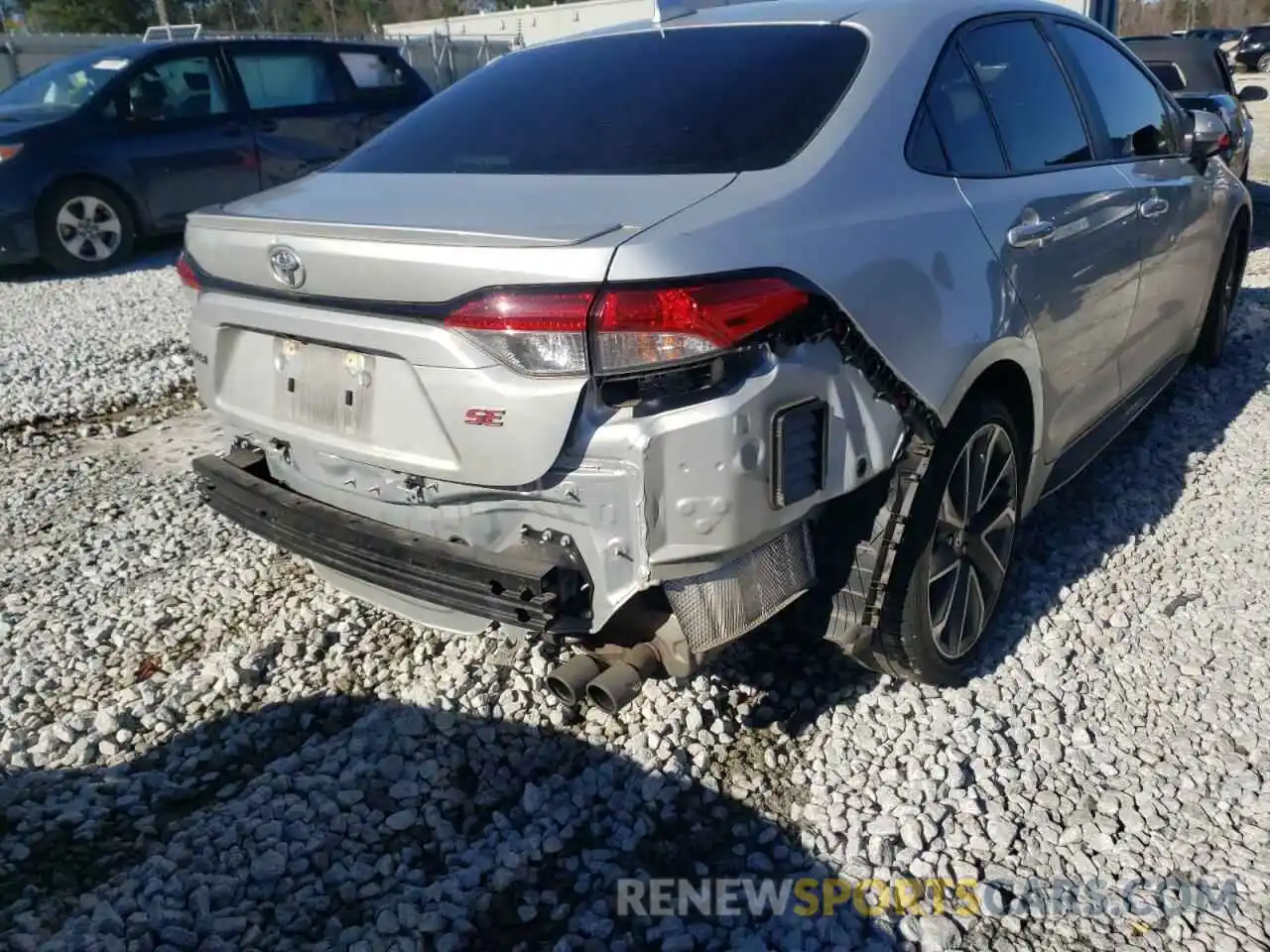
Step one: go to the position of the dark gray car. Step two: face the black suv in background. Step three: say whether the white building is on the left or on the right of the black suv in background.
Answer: left

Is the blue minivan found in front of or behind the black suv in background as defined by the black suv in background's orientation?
in front

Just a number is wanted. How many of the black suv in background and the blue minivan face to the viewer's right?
0

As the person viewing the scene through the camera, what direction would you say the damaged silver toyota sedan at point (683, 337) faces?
facing away from the viewer and to the right of the viewer

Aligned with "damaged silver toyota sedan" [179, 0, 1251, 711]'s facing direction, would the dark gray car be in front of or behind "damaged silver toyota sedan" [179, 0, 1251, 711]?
in front

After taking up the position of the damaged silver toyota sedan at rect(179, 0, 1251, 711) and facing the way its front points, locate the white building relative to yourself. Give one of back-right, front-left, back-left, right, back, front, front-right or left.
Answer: front-left

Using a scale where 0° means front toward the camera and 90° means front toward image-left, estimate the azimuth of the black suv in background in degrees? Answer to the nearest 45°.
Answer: approximately 45°
